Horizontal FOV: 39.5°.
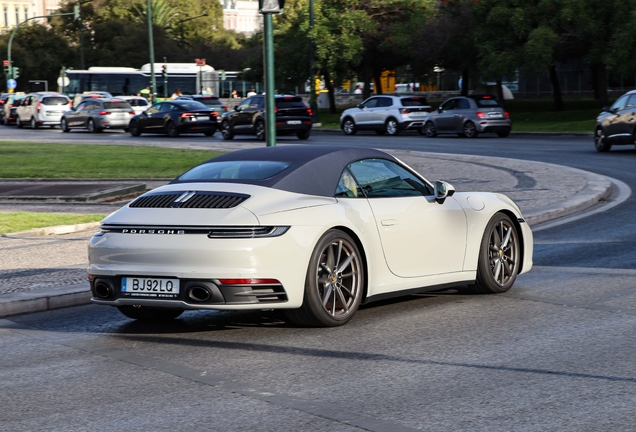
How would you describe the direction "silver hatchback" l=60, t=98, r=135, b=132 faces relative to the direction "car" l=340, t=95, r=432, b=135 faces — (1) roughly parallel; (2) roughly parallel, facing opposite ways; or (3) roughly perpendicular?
roughly parallel

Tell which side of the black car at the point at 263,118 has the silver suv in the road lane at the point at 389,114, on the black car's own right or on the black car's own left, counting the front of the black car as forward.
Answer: on the black car's own right

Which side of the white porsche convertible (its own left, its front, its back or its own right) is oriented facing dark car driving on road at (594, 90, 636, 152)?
front

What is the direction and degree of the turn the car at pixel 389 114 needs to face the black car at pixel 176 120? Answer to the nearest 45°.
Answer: approximately 45° to its left

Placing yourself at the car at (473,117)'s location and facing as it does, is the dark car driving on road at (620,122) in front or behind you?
behind

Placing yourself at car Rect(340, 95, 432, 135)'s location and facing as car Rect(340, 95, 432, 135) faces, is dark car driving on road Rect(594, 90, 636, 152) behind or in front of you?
behind

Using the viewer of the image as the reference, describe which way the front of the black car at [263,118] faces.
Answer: facing away from the viewer and to the left of the viewer

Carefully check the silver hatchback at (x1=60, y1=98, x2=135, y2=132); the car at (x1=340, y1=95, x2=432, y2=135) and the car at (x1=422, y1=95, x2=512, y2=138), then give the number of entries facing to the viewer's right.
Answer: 0

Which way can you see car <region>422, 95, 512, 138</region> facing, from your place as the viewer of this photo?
facing away from the viewer and to the left of the viewer

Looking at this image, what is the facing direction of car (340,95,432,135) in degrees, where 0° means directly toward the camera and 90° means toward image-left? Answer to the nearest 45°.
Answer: approximately 135°

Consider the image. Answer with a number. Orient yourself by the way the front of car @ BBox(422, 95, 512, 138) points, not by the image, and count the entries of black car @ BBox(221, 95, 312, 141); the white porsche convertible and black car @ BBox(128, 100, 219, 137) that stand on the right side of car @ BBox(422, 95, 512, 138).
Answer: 0

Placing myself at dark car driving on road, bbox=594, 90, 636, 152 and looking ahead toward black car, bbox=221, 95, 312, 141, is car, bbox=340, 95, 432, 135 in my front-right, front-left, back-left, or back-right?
front-right

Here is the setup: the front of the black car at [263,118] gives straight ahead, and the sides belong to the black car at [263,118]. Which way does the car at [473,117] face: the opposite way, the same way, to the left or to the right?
the same way
